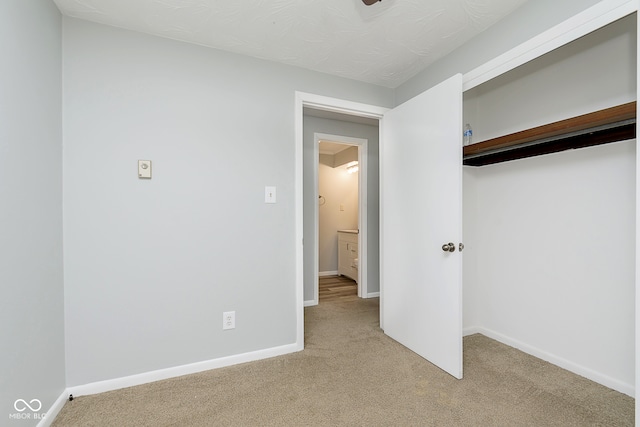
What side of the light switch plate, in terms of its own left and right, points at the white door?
left

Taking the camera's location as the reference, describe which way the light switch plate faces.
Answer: facing the viewer
